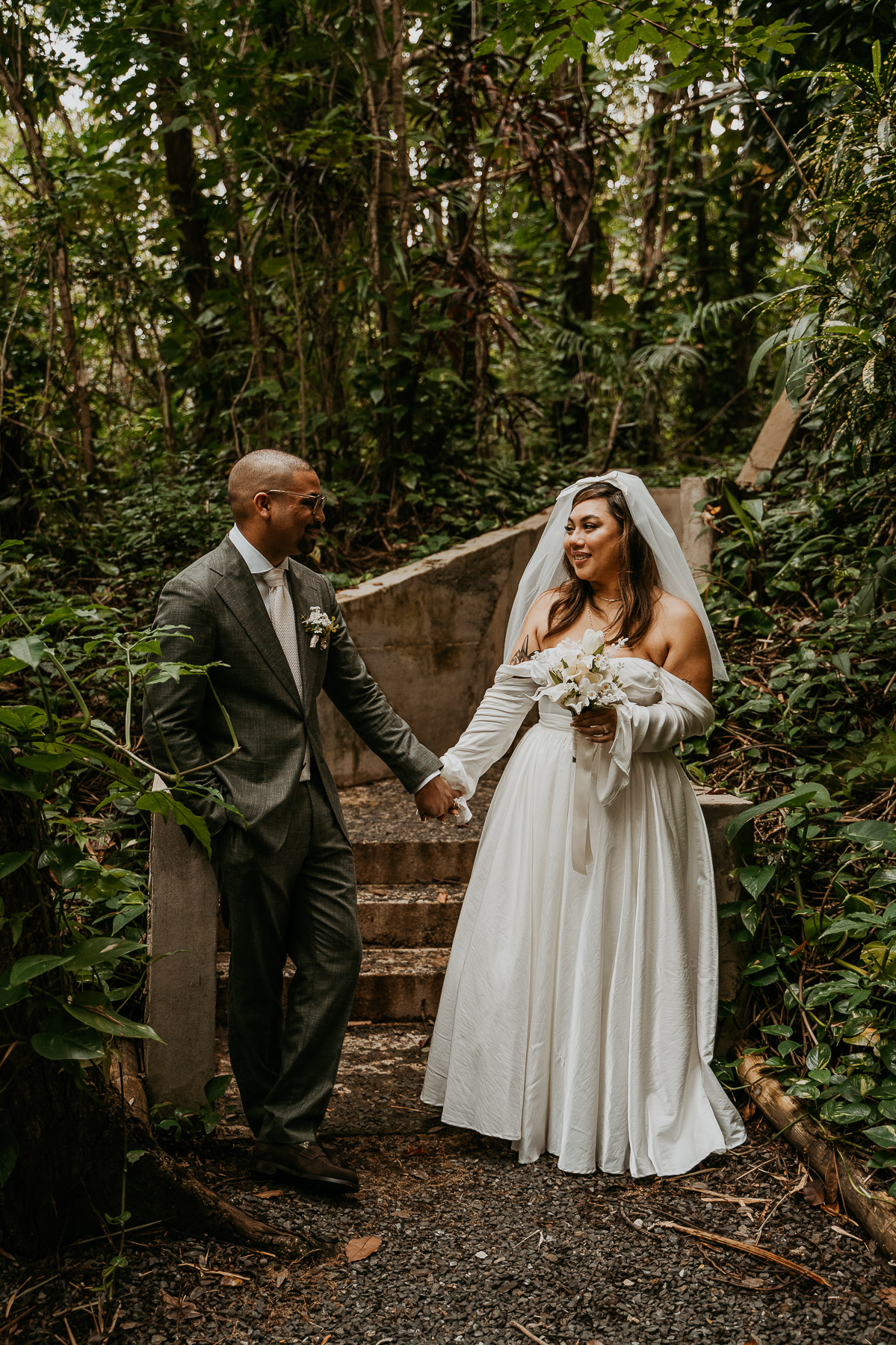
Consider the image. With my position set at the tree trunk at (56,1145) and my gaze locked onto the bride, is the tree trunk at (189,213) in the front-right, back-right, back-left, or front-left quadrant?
front-left

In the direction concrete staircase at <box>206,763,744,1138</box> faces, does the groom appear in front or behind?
in front

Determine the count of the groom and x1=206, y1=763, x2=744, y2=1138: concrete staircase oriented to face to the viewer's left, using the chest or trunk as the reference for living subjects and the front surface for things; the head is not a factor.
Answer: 0

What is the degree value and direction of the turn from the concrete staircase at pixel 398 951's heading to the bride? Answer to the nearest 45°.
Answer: approximately 45° to its left

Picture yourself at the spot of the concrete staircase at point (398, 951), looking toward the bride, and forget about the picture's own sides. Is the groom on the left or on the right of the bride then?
right

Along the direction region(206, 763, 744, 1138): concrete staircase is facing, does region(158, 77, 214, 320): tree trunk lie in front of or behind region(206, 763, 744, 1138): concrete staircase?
behind

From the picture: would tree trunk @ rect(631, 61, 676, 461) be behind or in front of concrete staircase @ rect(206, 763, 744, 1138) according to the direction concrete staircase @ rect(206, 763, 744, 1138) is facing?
behind

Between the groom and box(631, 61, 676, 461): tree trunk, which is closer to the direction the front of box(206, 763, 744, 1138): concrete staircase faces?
the groom

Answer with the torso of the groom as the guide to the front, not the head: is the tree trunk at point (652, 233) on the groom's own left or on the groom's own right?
on the groom's own left

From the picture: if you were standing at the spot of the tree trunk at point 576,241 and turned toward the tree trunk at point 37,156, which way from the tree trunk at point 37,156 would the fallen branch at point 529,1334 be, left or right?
left

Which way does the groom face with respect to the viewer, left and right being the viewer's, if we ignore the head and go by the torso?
facing the viewer and to the right of the viewer

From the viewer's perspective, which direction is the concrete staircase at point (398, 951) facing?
toward the camera

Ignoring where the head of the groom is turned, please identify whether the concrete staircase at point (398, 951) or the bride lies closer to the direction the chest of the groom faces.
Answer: the bride

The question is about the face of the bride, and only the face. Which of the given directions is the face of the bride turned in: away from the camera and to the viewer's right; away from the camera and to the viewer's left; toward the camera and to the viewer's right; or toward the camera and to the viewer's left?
toward the camera and to the viewer's left
